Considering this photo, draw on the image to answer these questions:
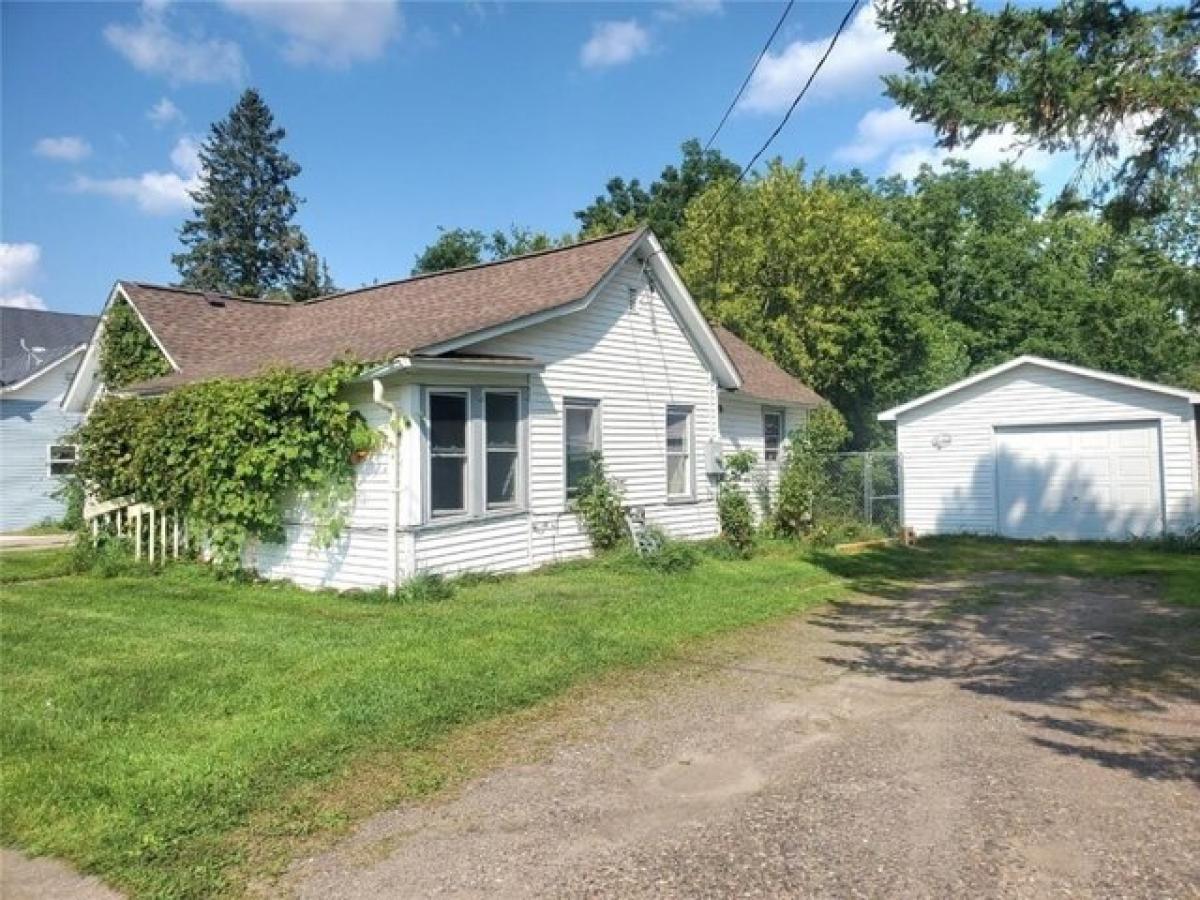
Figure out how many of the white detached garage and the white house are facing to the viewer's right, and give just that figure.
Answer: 0

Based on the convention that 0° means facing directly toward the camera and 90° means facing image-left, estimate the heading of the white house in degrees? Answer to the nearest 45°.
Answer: approximately 45°

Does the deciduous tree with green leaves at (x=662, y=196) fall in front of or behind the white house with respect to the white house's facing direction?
behind

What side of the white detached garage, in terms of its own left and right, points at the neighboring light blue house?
right

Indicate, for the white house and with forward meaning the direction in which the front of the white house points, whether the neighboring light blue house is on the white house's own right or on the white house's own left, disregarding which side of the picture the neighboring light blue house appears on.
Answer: on the white house's own right

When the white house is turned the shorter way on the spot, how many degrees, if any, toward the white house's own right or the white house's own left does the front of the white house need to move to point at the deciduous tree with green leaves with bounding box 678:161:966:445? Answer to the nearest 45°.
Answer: approximately 180°

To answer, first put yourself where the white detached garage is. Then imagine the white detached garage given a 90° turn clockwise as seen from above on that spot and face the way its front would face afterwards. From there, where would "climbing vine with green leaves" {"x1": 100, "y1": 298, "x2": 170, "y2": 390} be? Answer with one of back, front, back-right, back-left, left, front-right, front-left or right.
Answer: front-left

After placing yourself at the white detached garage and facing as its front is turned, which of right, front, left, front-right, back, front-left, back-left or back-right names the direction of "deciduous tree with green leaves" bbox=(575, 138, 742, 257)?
back-right

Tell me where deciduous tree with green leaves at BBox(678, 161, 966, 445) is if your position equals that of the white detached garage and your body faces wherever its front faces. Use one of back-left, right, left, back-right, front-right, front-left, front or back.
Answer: back-right

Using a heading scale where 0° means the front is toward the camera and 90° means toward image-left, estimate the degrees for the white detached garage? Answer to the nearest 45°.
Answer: approximately 0°

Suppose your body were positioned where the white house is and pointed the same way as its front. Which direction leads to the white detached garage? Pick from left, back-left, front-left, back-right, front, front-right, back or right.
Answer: back-left
